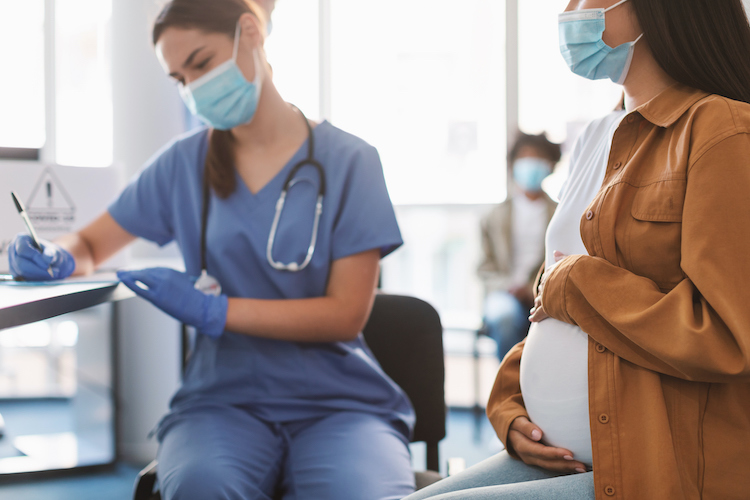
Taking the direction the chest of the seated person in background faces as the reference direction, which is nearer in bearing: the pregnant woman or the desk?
the pregnant woman

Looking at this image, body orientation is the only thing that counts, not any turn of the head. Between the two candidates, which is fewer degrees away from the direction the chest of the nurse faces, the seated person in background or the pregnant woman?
the pregnant woman

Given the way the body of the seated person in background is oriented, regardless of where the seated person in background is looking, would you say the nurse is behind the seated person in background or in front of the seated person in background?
in front

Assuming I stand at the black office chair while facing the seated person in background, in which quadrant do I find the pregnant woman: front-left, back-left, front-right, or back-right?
back-right

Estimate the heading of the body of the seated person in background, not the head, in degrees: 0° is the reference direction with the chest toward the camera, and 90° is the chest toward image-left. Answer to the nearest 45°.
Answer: approximately 0°
